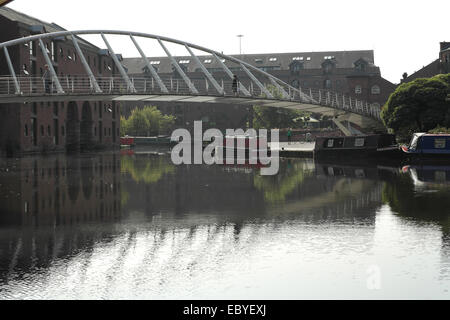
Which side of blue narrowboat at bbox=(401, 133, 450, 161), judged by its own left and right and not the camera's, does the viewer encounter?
left

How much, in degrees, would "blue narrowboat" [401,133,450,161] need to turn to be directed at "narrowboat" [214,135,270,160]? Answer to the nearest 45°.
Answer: approximately 45° to its right

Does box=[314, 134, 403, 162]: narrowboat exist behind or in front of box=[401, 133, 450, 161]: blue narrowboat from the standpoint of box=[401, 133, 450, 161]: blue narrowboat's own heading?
in front
